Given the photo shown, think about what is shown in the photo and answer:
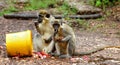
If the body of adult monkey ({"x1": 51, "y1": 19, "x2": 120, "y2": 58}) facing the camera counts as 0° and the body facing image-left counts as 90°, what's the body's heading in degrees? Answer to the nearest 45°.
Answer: approximately 45°
